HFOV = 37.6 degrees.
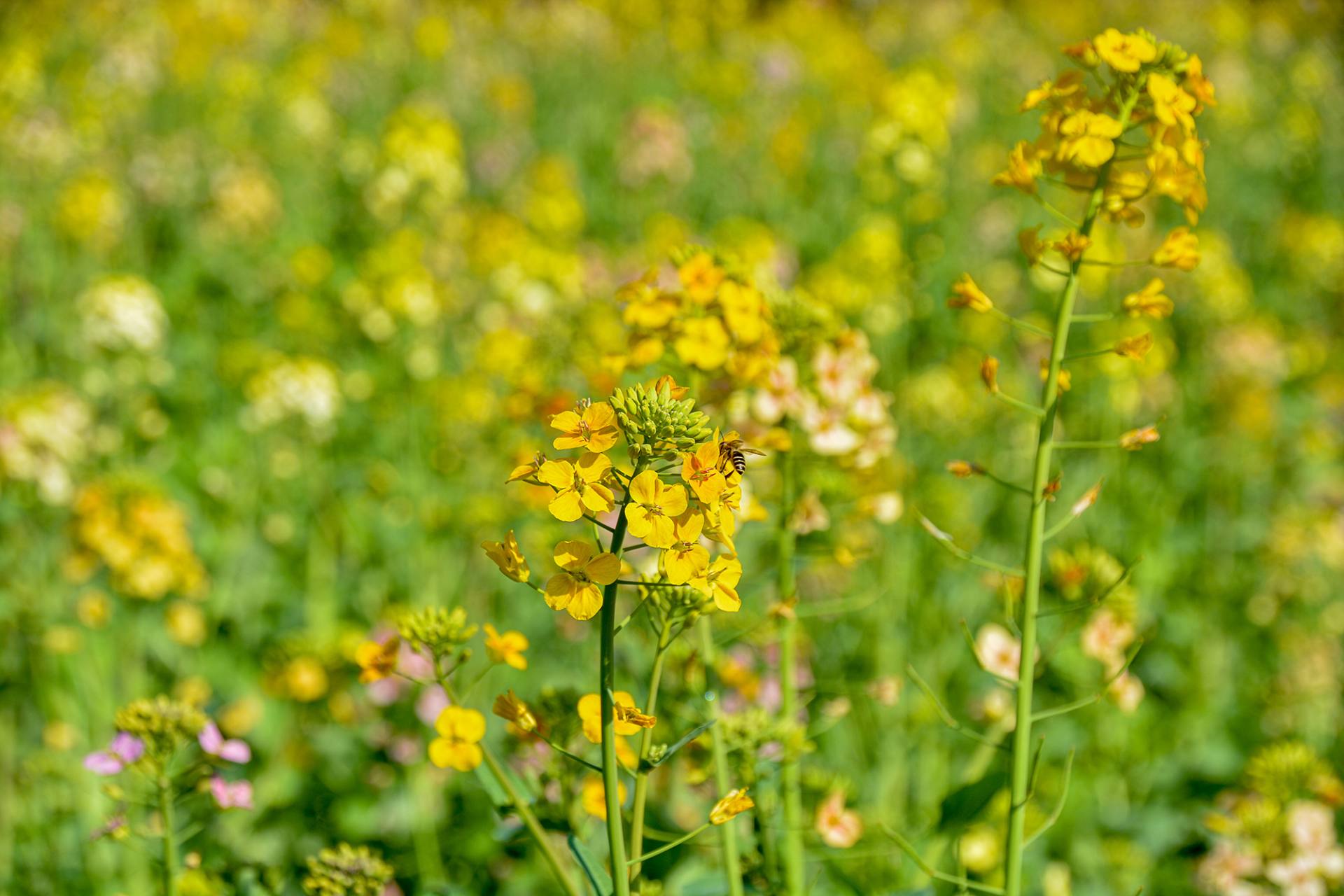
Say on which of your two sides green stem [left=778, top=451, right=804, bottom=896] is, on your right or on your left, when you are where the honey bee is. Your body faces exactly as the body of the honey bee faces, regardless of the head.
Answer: on your right

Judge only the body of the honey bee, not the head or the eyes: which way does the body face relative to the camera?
to the viewer's left
